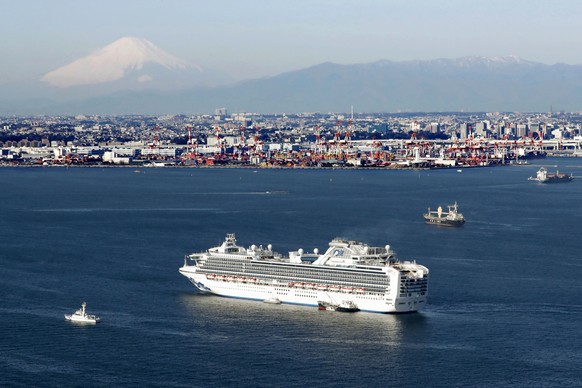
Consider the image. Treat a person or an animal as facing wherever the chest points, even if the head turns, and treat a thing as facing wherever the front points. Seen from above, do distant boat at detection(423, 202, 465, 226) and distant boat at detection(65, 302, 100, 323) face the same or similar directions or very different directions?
same or similar directions

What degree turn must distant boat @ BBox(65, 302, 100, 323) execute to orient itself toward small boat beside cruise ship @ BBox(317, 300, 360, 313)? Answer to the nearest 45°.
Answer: approximately 180°

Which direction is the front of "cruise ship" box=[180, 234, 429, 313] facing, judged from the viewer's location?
facing away from the viewer and to the left of the viewer

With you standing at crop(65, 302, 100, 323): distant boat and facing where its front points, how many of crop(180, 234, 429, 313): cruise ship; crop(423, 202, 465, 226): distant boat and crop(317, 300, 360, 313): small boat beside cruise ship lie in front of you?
0

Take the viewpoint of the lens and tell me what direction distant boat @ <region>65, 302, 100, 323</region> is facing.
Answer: facing to the left of the viewer

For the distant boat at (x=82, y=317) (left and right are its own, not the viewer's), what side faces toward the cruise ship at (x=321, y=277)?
back

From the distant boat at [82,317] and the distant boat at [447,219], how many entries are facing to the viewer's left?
2
